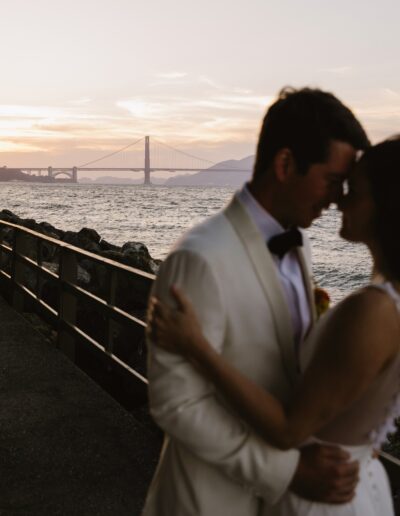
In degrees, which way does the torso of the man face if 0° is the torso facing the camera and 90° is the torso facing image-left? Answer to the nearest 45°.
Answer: approximately 315°

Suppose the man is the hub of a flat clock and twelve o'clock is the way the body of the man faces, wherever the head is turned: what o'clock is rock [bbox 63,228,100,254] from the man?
The rock is roughly at 7 o'clock from the man.

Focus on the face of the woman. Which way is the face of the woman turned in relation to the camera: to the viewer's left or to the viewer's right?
to the viewer's left
